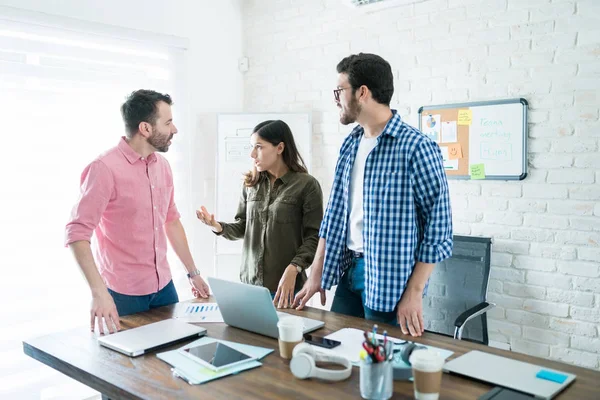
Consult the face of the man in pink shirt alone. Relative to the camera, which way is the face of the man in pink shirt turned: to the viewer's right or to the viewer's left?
to the viewer's right

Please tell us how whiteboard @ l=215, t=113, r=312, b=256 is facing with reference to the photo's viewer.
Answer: facing the viewer

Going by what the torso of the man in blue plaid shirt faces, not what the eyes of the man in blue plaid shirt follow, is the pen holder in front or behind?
in front

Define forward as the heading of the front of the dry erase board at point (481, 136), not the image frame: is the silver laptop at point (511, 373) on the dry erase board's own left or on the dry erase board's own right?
on the dry erase board's own left

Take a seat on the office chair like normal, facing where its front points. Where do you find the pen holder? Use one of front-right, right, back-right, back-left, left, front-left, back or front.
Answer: front-left

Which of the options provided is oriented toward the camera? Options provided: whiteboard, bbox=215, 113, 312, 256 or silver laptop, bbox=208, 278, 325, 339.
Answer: the whiteboard

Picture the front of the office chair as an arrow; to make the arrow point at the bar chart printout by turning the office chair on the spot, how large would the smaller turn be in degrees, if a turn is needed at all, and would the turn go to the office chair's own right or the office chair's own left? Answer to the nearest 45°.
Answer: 0° — it already faces it

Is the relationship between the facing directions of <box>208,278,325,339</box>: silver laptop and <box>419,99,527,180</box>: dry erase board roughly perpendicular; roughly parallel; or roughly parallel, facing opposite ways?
roughly parallel, facing opposite ways

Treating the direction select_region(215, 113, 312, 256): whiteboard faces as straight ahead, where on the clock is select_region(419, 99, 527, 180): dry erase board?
The dry erase board is roughly at 10 o'clock from the whiteboard.

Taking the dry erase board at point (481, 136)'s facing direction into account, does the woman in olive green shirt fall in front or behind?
in front

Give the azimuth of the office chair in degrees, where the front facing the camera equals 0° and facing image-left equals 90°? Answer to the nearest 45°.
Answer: approximately 45°

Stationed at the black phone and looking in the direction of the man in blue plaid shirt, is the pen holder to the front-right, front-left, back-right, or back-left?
back-right

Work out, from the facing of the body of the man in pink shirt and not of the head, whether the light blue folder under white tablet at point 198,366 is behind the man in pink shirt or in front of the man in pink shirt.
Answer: in front

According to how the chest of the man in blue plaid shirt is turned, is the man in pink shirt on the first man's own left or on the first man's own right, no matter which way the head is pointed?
on the first man's own right

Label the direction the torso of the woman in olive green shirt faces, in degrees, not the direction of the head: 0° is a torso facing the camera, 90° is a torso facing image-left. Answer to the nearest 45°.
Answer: approximately 45°

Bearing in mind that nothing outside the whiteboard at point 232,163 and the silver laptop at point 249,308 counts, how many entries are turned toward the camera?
1
